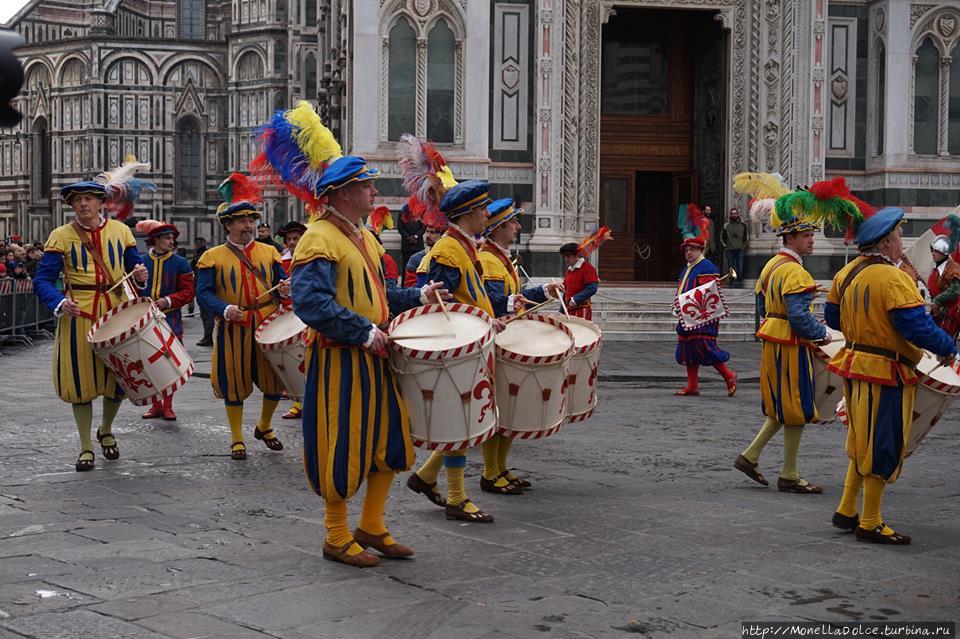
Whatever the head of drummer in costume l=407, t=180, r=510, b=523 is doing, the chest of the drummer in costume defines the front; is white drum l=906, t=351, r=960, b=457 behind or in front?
in front

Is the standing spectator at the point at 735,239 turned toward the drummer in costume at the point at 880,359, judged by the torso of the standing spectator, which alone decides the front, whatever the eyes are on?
yes

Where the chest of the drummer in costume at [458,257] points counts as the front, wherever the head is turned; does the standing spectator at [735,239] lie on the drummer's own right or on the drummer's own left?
on the drummer's own left

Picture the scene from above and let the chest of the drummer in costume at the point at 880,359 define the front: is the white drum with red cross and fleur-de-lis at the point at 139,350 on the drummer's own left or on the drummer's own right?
on the drummer's own left

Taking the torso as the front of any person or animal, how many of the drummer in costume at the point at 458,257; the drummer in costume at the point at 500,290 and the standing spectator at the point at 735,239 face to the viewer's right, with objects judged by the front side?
2

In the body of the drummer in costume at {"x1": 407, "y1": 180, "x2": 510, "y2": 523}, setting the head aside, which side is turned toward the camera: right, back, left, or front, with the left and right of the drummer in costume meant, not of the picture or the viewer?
right

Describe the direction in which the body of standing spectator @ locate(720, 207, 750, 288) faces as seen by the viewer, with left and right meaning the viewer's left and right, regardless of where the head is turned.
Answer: facing the viewer

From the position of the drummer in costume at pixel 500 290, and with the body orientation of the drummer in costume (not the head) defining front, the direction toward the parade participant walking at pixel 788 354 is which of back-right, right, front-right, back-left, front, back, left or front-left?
front

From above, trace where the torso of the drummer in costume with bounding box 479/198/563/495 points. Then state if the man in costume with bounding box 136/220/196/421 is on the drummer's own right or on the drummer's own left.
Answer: on the drummer's own left

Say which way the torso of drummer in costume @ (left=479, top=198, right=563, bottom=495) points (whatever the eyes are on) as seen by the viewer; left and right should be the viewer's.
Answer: facing to the right of the viewer

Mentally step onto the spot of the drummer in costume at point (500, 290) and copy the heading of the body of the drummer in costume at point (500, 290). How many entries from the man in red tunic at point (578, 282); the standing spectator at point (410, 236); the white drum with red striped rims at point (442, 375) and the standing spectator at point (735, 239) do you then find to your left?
3

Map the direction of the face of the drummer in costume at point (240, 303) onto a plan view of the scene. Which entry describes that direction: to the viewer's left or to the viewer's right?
to the viewer's right

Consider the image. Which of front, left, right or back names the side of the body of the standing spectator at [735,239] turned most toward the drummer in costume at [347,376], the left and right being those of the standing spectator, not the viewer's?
front

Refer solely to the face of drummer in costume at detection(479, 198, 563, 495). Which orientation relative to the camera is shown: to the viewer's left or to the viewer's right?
to the viewer's right

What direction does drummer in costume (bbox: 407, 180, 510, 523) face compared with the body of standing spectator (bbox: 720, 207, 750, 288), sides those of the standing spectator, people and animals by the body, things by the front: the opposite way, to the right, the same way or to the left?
to the left

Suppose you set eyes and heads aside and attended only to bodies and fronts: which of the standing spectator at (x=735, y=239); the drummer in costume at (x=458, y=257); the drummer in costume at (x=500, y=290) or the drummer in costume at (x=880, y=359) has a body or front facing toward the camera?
the standing spectator
